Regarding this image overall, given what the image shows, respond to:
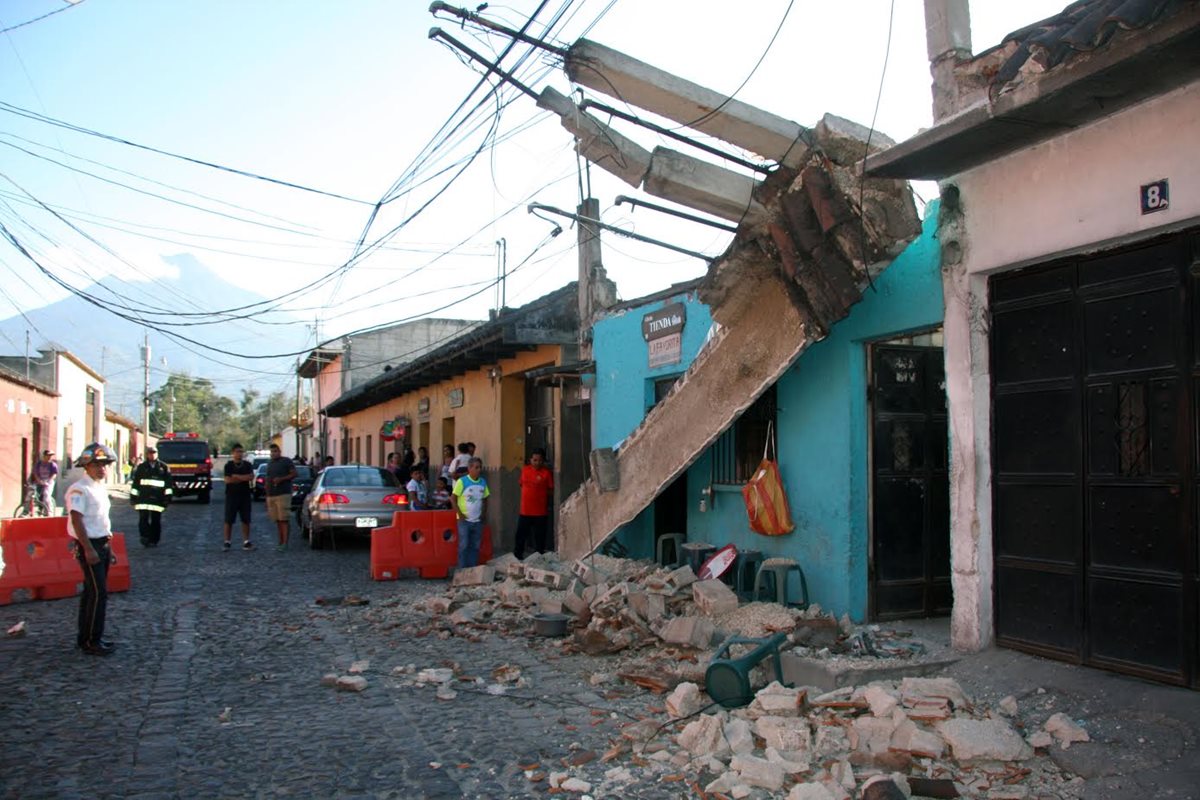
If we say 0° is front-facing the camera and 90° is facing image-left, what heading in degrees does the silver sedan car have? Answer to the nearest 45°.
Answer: approximately 180°

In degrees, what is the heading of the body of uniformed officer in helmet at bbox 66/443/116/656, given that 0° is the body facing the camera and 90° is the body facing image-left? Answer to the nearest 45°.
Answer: approximately 315°

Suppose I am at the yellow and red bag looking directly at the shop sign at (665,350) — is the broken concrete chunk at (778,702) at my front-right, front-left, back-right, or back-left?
back-left

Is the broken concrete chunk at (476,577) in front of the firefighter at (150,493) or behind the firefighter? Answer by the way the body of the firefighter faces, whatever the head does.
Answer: in front

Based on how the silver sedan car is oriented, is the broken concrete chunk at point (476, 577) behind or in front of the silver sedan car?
behind

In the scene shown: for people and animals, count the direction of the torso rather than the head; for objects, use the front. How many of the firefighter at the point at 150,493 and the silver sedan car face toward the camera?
1

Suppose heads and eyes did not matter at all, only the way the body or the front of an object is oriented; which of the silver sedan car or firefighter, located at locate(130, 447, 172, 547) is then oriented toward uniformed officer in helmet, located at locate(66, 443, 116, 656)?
firefighter, located at locate(130, 447, 172, 547)

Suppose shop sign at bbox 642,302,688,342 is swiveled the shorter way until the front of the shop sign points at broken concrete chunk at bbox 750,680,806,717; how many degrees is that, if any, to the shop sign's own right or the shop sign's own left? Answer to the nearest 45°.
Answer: approximately 45° to the shop sign's own left

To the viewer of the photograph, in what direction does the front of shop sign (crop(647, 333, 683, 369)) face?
facing the viewer and to the left of the viewer

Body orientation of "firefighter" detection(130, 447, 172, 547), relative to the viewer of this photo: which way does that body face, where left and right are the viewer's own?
facing the viewer

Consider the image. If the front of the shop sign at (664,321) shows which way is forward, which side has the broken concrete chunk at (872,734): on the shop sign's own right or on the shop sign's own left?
on the shop sign's own left
